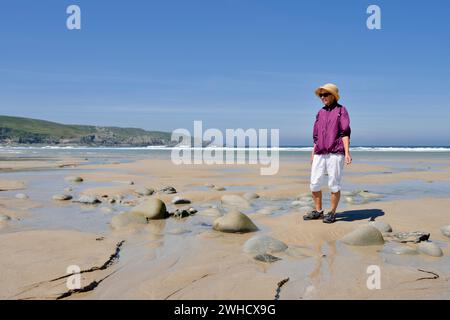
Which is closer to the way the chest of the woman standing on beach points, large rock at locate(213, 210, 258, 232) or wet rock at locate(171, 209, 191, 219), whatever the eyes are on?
the large rock

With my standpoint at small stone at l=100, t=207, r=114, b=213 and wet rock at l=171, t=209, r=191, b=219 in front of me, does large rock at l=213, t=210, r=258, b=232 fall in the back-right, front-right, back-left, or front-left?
front-right

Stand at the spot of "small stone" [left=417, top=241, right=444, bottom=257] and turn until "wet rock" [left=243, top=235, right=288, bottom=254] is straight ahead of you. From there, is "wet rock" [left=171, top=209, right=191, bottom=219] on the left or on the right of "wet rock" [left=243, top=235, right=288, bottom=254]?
right

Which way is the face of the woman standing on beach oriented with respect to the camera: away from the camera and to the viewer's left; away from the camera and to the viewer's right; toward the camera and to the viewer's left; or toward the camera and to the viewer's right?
toward the camera and to the viewer's left

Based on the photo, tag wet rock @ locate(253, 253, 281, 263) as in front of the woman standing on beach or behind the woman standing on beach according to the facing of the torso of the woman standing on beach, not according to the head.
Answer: in front

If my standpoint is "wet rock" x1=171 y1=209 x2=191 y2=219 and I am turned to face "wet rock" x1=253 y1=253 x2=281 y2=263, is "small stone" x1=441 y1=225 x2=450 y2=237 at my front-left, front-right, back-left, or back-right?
front-left

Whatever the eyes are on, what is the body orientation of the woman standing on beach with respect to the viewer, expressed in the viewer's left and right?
facing the viewer and to the left of the viewer

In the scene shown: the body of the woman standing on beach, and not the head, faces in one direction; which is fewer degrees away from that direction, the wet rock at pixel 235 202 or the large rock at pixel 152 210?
the large rock

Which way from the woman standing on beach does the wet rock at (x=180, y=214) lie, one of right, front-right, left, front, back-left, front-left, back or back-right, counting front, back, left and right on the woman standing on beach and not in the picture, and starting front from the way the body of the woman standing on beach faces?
front-right

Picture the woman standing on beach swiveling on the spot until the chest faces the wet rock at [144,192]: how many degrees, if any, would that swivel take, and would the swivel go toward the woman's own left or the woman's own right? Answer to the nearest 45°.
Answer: approximately 90° to the woman's own right

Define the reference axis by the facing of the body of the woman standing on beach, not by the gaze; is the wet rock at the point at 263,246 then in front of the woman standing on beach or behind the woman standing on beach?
in front

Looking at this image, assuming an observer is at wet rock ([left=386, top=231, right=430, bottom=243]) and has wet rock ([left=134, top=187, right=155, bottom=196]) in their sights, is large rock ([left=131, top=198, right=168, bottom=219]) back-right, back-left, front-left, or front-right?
front-left

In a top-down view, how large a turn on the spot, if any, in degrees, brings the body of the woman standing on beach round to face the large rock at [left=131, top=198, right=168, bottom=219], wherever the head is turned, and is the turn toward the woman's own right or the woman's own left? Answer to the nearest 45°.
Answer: approximately 45° to the woman's own right

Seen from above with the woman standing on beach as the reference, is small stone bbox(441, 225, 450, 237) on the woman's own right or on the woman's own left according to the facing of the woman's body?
on the woman's own left
